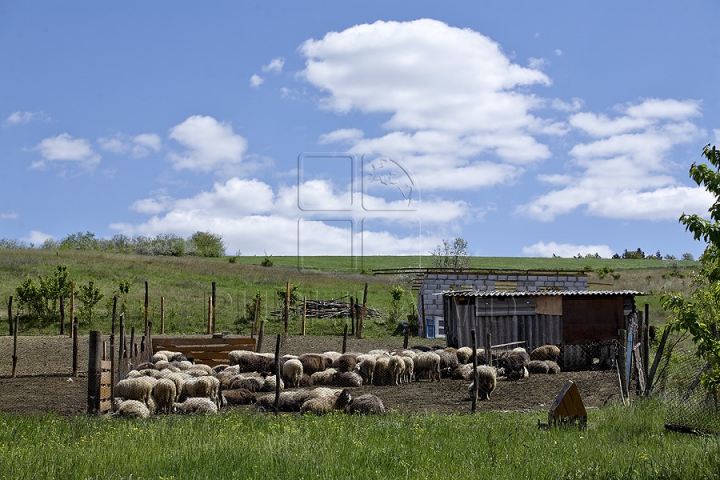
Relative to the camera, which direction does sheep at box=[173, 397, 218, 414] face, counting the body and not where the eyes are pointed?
to the viewer's left

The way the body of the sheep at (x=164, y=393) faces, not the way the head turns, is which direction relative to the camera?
away from the camera

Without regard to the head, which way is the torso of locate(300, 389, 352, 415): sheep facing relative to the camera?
to the viewer's right

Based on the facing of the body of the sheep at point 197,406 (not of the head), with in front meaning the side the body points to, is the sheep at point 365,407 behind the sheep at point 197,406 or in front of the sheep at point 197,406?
behind

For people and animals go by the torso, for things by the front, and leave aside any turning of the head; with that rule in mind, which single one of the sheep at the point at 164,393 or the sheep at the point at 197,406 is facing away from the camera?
the sheep at the point at 164,393
